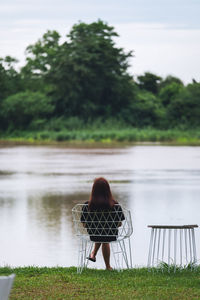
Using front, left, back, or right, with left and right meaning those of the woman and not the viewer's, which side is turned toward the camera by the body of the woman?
back

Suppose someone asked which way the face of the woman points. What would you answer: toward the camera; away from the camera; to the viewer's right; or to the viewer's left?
away from the camera
